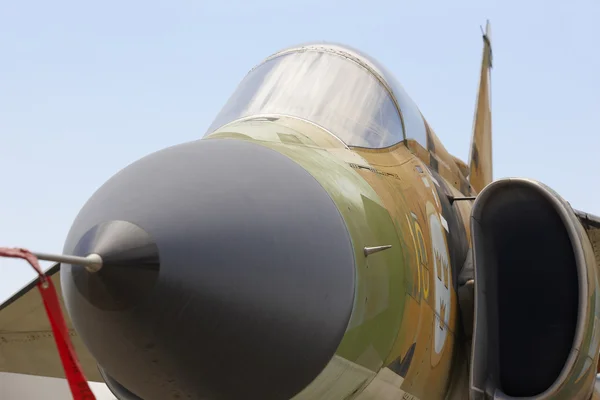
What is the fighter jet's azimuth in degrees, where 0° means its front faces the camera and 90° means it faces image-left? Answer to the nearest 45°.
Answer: approximately 45°
